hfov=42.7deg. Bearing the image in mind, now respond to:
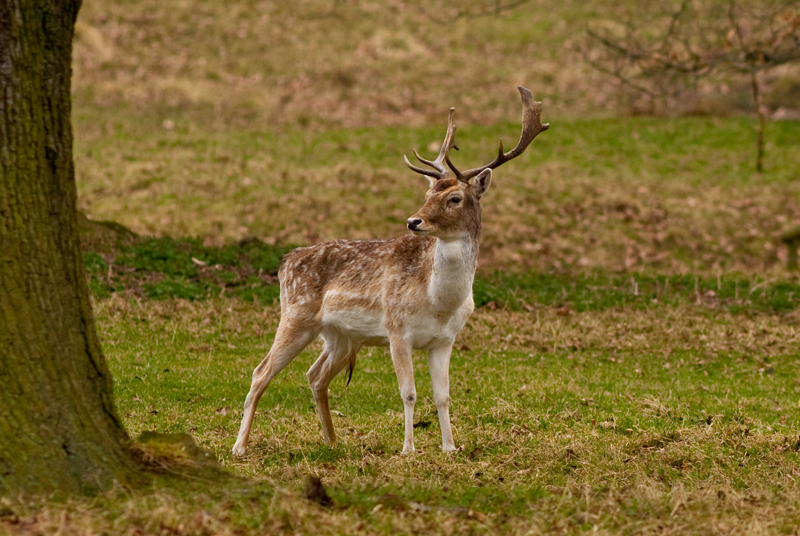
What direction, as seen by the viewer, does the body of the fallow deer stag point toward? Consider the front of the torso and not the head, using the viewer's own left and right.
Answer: facing the viewer and to the right of the viewer

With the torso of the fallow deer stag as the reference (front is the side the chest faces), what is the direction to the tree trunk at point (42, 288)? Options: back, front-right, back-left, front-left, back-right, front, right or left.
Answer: right
